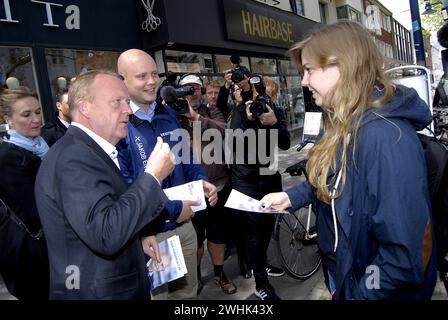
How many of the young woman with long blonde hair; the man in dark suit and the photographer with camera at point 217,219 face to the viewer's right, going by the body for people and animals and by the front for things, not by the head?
1

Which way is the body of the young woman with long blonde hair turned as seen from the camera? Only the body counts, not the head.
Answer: to the viewer's left

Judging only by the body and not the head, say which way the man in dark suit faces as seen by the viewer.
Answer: to the viewer's right

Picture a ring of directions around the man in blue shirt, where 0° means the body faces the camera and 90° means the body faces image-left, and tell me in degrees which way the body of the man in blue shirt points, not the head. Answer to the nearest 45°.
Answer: approximately 315°

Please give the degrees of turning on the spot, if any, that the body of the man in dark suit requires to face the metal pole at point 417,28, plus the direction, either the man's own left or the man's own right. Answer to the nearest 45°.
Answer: approximately 45° to the man's own left

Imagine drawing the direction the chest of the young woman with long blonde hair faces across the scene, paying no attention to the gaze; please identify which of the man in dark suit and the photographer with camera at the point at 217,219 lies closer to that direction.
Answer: the man in dark suit

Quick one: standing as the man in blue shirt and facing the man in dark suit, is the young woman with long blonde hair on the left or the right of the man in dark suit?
left

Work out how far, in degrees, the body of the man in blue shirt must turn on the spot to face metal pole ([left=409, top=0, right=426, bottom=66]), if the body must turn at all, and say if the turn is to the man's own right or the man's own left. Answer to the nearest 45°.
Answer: approximately 90° to the man's own left

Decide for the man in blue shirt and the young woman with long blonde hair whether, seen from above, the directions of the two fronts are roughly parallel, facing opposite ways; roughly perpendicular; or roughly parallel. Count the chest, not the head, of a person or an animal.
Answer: roughly perpendicular

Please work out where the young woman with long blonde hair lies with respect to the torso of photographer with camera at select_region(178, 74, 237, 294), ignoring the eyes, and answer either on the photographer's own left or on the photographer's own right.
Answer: on the photographer's own left

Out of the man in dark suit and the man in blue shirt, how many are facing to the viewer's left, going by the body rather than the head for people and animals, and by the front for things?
0
